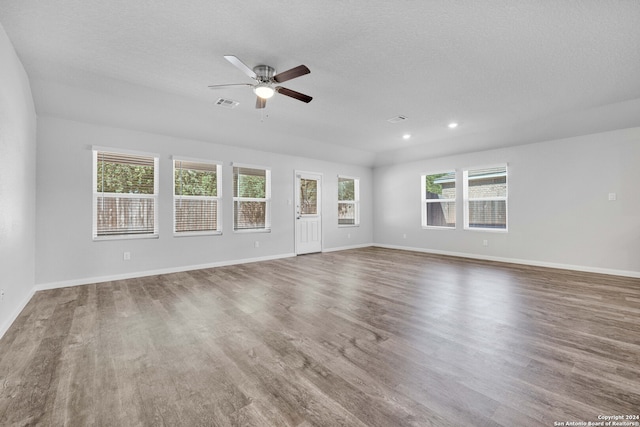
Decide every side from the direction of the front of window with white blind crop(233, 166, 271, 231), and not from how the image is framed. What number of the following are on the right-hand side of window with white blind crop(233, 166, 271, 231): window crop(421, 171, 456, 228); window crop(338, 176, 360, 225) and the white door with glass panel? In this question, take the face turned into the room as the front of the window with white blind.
0

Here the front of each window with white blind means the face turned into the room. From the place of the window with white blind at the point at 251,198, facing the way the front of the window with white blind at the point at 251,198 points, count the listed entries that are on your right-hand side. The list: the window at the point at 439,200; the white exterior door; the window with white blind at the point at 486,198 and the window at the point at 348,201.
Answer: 0

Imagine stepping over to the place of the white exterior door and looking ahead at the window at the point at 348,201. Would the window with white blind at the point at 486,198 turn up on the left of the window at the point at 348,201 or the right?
right

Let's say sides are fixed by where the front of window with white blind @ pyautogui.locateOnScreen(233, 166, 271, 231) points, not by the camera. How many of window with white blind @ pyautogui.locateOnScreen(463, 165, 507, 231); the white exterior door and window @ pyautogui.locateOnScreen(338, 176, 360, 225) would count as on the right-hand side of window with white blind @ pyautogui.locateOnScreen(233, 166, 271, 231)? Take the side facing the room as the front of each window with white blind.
0

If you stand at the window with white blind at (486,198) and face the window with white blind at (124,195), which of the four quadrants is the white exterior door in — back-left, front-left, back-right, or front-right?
front-right

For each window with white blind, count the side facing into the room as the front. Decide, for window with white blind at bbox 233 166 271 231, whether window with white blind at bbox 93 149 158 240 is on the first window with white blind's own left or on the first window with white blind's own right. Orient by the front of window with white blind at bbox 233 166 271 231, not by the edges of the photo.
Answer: on the first window with white blind's own right

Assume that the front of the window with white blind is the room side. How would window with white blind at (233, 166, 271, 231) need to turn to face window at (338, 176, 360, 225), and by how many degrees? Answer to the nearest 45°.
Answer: approximately 90° to its left

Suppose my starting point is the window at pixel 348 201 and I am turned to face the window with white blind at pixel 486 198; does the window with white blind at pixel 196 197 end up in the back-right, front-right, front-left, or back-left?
back-right

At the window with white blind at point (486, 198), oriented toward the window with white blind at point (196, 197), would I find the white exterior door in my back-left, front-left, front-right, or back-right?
front-right

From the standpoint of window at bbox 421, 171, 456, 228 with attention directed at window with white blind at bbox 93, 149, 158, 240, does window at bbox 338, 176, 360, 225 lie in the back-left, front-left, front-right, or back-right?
front-right

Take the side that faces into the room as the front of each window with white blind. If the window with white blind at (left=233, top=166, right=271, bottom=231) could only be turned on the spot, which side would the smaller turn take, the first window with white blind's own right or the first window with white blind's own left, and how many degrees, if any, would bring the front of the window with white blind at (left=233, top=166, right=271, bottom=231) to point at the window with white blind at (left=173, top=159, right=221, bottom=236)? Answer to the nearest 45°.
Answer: approximately 90° to the first window with white blind's own right

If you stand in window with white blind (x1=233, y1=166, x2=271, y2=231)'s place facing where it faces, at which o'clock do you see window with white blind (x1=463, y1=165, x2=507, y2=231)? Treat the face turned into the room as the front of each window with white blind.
window with white blind (x1=463, y1=165, x2=507, y2=231) is roughly at 11 o'clock from window with white blind (x1=233, y1=166, x2=271, y2=231).

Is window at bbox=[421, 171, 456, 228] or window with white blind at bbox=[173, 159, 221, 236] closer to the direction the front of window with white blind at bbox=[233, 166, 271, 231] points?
the window

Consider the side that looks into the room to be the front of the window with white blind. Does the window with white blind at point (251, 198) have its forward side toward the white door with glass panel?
no

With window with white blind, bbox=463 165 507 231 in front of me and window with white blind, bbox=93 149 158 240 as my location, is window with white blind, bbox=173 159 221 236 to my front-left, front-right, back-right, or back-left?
front-left

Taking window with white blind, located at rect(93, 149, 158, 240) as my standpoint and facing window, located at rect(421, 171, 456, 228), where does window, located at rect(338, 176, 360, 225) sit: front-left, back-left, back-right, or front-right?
front-left

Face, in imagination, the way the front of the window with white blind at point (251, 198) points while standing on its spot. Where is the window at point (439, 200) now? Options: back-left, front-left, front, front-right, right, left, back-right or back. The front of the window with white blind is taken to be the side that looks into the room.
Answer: front-left

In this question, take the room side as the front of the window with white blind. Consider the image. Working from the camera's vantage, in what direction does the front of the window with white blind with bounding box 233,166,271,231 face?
facing the viewer and to the right of the viewer

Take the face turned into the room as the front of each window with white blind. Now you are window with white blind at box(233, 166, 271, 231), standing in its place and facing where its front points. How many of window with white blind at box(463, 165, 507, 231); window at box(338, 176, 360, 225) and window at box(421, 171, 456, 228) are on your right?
0
